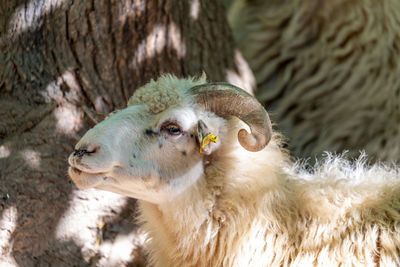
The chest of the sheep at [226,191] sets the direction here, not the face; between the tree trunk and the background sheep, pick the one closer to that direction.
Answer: the tree trunk

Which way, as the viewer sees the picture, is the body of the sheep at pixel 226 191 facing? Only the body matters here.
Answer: to the viewer's left

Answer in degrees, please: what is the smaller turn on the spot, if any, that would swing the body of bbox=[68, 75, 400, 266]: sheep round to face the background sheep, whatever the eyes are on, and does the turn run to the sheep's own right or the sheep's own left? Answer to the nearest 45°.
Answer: approximately 135° to the sheep's own right

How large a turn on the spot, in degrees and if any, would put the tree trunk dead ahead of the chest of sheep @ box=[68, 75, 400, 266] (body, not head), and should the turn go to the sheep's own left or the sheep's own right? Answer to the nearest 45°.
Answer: approximately 45° to the sheep's own right
